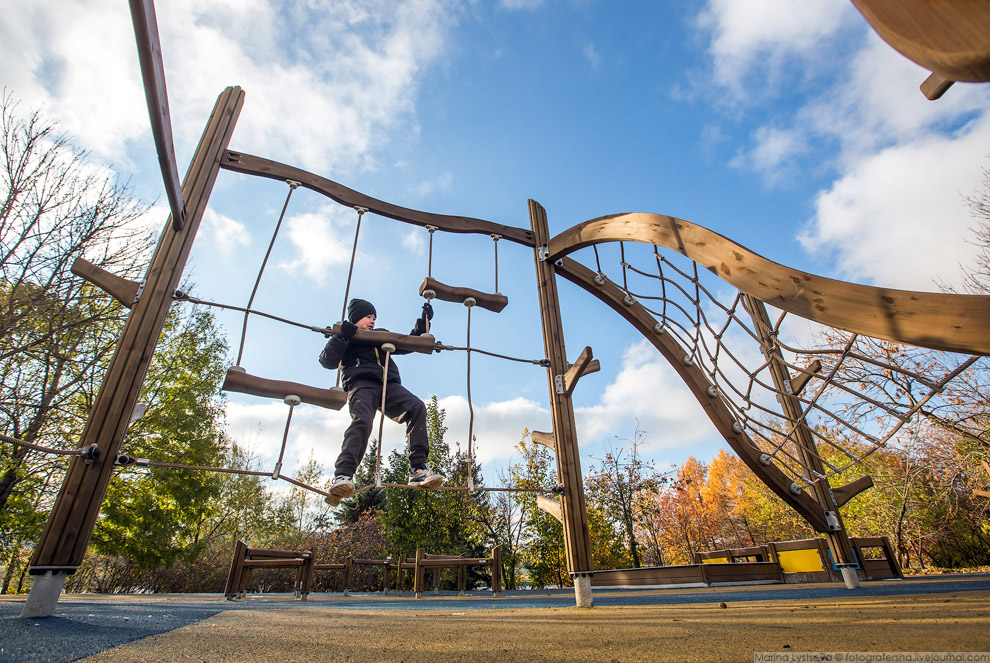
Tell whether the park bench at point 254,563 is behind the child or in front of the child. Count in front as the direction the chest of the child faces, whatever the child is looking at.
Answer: behind
